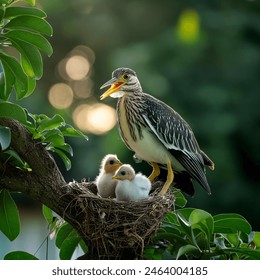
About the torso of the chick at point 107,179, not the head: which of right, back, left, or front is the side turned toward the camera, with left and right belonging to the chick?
right
